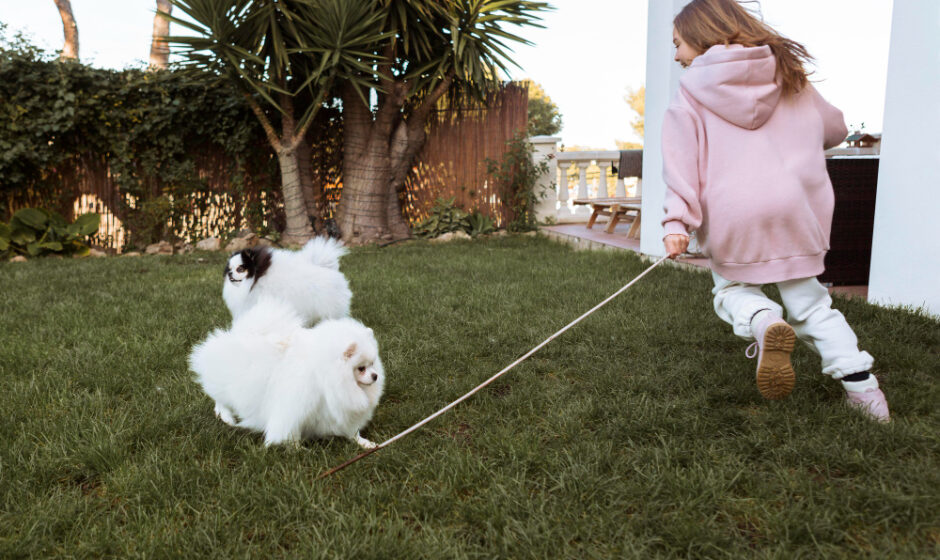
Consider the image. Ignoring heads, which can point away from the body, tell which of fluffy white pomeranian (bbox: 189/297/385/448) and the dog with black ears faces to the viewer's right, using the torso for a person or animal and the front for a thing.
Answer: the fluffy white pomeranian

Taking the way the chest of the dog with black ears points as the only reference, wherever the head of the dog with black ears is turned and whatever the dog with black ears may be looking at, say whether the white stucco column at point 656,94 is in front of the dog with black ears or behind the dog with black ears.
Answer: behind

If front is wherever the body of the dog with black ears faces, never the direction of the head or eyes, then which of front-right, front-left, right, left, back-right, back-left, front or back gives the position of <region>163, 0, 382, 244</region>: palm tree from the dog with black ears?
right

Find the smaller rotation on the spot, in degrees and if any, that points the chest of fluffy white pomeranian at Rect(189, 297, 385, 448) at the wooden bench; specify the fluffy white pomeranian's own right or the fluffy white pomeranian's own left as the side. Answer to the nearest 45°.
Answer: approximately 45° to the fluffy white pomeranian's own left

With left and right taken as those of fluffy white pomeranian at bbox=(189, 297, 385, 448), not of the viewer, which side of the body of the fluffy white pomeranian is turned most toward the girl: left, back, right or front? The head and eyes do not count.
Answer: front

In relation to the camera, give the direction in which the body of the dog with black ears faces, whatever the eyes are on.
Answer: to the viewer's left

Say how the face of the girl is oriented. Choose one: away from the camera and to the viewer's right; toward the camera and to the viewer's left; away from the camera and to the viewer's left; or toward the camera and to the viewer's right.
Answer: away from the camera and to the viewer's left

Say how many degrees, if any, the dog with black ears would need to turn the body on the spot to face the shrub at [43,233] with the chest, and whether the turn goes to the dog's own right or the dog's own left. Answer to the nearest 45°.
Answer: approximately 45° to the dog's own right

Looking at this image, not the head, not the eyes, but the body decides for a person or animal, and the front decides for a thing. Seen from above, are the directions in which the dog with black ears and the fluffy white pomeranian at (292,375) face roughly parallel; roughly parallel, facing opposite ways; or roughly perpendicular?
roughly parallel, facing opposite ways

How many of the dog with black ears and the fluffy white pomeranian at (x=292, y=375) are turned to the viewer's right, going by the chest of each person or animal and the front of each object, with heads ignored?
1

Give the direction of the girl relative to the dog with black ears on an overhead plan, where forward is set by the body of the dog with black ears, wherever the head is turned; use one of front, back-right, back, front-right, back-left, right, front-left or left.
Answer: back-left

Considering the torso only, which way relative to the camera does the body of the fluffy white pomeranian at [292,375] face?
to the viewer's right

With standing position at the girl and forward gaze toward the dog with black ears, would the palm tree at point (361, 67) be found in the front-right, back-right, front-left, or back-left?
front-right

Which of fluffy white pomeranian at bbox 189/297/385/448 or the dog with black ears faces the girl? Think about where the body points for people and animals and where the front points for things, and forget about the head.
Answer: the fluffy white pomeranian

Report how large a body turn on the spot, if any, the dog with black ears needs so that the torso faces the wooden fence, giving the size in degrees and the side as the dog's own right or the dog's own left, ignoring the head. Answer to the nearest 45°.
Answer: approximately 90° to the dog's own right
